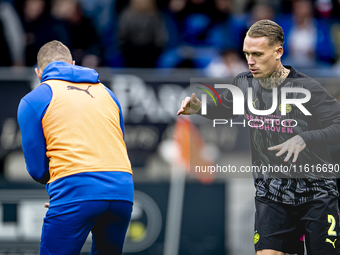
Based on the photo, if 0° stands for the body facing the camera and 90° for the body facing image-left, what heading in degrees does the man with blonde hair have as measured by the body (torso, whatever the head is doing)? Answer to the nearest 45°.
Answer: approximately 45°
